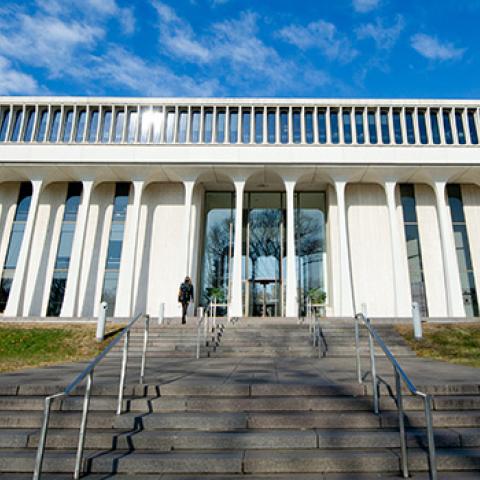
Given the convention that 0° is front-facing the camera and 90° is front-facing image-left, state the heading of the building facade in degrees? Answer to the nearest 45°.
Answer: approximately 0°
